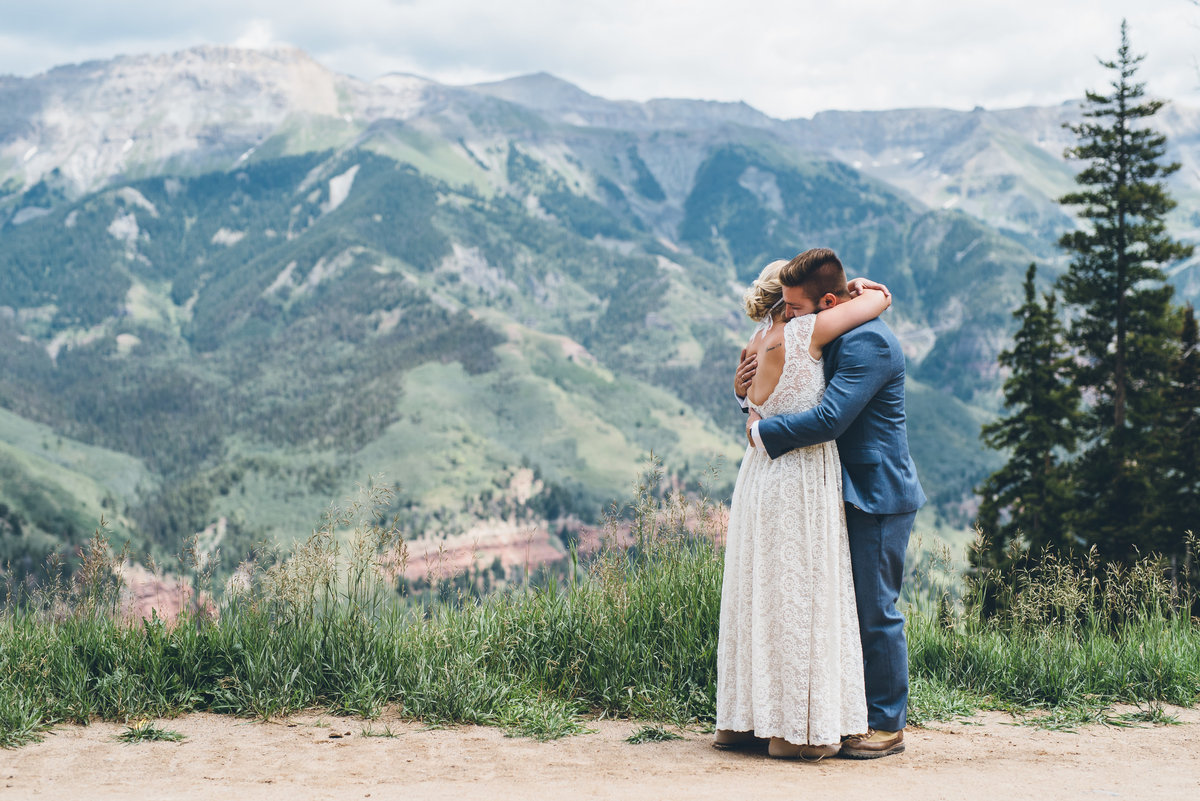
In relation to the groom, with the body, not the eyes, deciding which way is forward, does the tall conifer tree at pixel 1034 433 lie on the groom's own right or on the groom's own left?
on the groom's own right

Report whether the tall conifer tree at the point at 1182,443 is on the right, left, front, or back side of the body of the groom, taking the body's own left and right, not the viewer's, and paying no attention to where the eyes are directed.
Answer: right

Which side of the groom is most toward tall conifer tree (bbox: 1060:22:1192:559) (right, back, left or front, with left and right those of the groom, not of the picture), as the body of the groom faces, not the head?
right

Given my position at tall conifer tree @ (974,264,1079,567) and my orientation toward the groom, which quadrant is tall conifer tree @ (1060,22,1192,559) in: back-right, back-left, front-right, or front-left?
back-left

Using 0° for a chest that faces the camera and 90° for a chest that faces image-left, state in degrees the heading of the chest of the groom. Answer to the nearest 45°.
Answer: approximately 90°

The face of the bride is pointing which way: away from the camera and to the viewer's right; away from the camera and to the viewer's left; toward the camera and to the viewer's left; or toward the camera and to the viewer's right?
away from the camera and to the viewer's right
